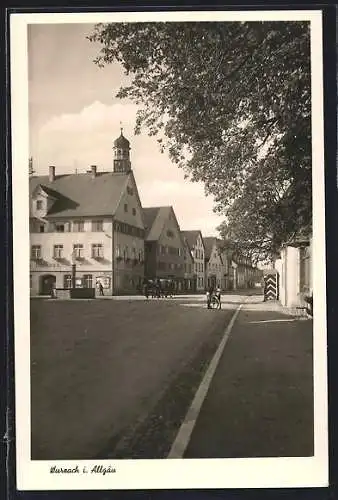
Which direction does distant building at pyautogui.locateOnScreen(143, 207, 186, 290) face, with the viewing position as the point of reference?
facing the viewer and to the right of the viewer

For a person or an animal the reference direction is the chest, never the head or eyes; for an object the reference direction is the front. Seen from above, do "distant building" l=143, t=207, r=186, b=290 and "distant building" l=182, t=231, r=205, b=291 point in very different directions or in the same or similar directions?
same or similar directions

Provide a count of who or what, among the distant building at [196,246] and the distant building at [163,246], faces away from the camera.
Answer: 0
